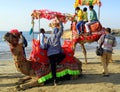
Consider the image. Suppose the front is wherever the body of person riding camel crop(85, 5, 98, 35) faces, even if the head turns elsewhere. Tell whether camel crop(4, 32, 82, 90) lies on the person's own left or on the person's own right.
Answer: on the person's own left

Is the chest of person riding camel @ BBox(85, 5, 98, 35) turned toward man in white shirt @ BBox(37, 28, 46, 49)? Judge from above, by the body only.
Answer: no

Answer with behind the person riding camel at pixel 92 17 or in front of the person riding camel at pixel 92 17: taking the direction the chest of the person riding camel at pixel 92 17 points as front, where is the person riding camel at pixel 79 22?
in front

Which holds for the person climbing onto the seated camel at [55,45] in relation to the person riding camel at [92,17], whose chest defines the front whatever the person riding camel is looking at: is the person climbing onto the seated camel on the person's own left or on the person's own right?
on the person's own left

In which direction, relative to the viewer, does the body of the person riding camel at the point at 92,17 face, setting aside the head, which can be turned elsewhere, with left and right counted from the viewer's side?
facing to the left of the viewer

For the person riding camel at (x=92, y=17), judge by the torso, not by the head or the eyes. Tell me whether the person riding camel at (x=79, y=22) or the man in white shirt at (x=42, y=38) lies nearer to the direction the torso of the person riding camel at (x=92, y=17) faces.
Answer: the person riding camel
